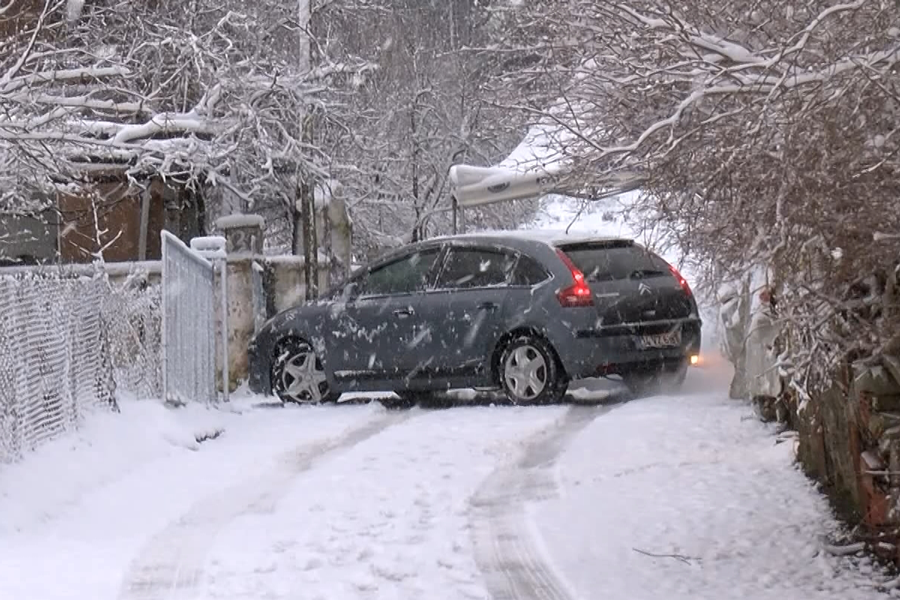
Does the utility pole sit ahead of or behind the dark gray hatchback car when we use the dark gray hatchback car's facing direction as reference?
ahead

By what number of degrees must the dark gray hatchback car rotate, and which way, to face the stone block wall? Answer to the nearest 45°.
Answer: approximately 135° to its left

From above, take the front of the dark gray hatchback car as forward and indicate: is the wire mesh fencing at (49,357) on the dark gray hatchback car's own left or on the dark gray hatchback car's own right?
on the dark gray hatchback car's own left

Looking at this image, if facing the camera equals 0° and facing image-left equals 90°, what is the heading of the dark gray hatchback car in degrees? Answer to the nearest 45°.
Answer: approximately 135°

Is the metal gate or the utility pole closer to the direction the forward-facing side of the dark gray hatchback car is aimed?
the utility pole

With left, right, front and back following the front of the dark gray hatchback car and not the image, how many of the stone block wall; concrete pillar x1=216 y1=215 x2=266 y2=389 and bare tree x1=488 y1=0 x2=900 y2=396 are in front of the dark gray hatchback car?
1

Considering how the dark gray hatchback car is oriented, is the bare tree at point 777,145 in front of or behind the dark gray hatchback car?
behind

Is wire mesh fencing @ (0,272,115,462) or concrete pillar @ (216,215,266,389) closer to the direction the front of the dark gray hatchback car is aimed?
the concrete pillar

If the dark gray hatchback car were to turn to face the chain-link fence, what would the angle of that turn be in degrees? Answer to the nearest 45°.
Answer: approximately 90° to its left

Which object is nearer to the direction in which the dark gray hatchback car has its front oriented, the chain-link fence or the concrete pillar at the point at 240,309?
the concrete pillar

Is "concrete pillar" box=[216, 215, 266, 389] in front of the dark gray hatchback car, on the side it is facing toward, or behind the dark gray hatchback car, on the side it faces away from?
in front
